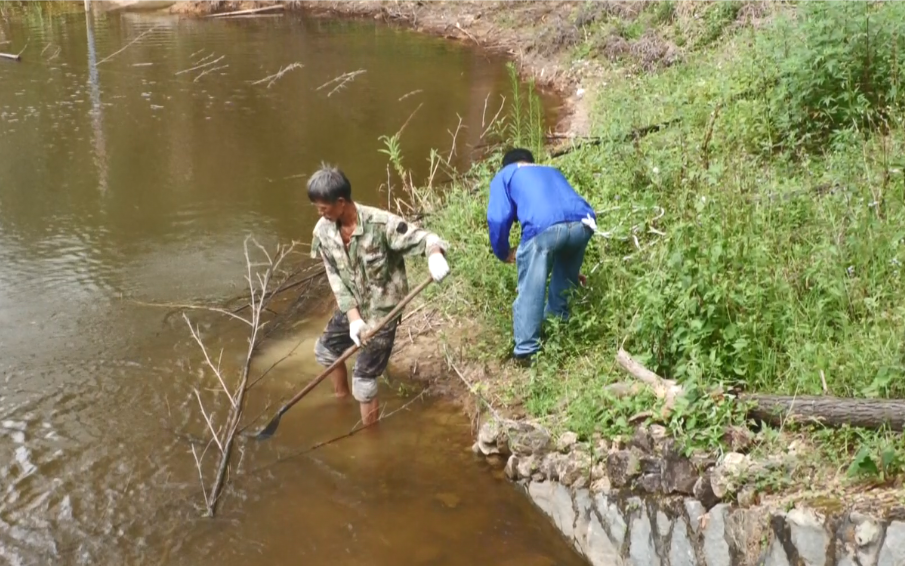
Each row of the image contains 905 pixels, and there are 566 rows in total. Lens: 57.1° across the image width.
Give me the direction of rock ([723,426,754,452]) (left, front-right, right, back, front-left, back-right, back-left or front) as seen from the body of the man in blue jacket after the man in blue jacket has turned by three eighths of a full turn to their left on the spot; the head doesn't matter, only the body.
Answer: front-left

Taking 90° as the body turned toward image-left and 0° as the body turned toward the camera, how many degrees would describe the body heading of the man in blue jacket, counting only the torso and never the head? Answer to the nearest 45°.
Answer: approximately 135°

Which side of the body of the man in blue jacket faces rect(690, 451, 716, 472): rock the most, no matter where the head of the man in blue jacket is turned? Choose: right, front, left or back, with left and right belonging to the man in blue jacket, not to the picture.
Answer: back

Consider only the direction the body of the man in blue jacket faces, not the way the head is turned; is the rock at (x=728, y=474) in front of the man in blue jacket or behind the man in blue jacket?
behind

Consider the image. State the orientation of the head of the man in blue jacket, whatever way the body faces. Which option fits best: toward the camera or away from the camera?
away from the camera

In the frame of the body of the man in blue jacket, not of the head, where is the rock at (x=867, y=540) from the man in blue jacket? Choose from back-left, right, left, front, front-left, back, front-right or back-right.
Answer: back
